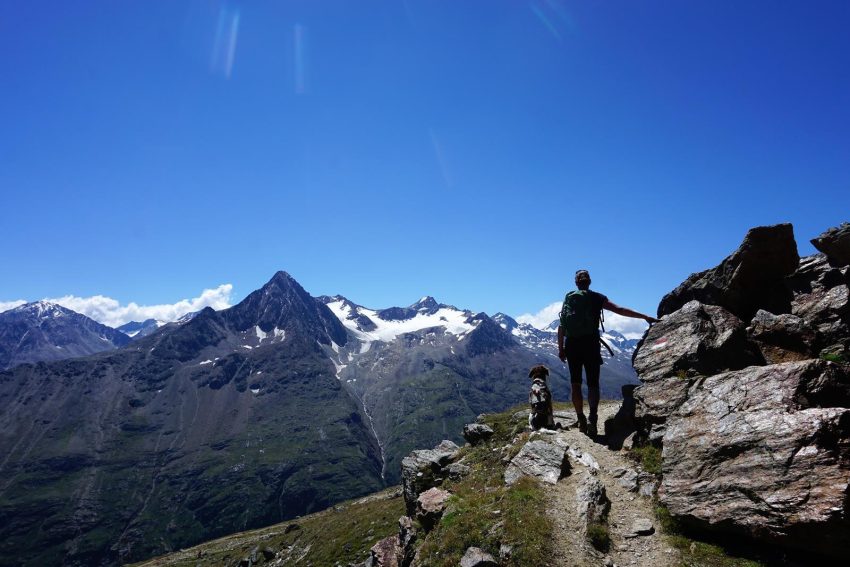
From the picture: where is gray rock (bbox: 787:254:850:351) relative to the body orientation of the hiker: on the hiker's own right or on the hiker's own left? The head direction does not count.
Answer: on the hiker's own right

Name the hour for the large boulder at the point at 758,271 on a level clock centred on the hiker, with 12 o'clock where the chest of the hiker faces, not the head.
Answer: The large boulder is roughly at 2 o'clock from the hiker.

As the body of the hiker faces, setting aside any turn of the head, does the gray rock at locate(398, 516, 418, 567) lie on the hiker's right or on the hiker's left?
on the hiker's left

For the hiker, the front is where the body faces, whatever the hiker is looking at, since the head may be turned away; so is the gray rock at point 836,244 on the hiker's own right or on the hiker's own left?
on the hiker's own right

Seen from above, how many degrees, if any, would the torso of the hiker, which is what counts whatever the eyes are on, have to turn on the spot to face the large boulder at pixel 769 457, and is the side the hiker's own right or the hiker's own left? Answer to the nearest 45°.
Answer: approximately 135° to the hiker's own right

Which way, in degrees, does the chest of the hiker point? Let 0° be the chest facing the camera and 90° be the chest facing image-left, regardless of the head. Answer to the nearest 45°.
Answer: approximately 180°
